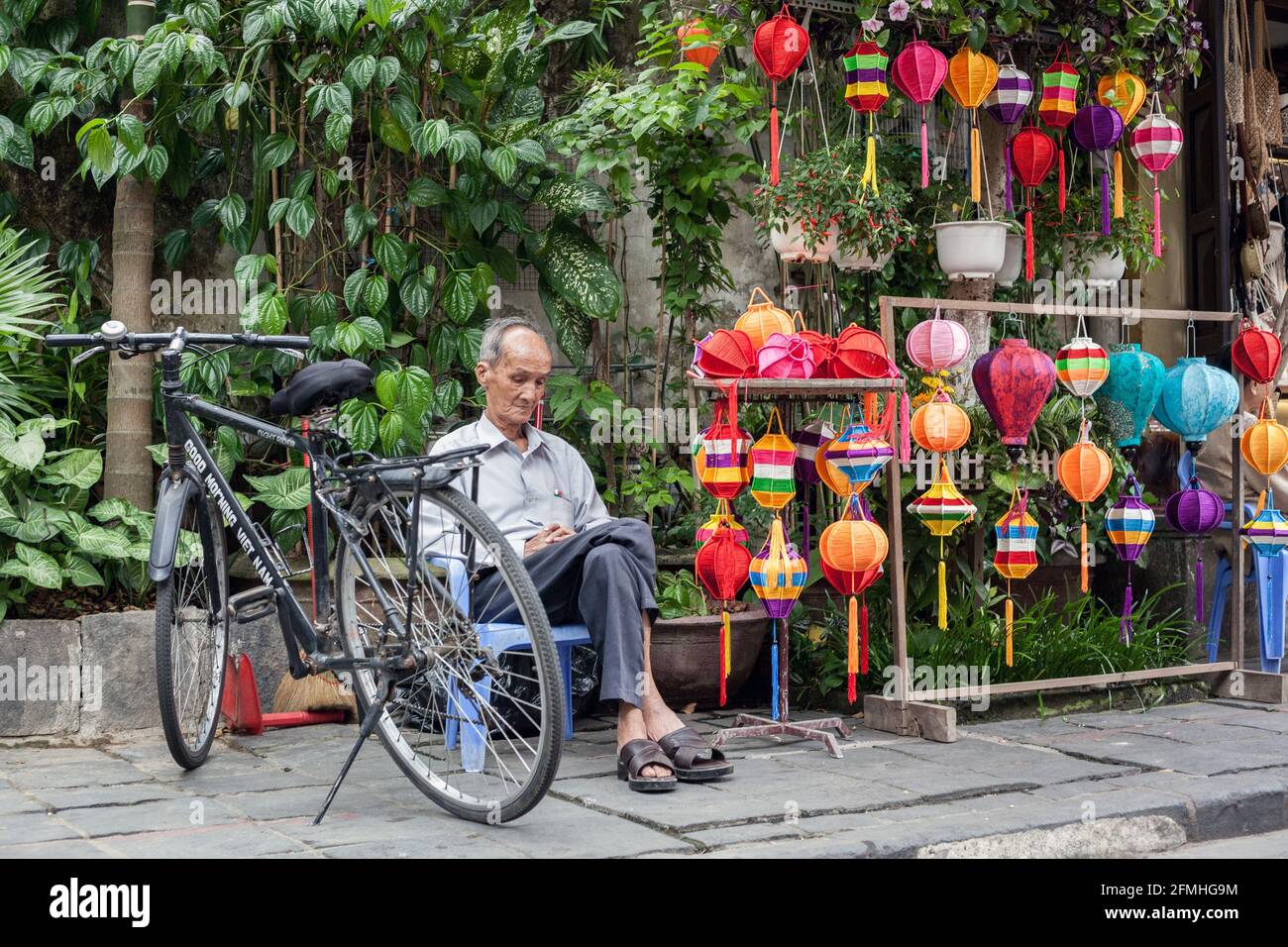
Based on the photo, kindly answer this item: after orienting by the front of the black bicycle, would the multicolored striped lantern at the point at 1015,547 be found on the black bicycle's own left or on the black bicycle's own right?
on the black bicycle's own right

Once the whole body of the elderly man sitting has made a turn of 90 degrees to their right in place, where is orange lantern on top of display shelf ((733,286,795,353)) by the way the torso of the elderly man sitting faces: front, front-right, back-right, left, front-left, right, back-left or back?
back

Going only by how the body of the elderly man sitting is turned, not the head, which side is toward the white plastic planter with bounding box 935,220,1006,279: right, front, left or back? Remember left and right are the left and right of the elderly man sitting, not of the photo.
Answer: left

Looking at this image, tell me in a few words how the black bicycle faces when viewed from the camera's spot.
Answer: facing away from the viewer and to the left of the viewer

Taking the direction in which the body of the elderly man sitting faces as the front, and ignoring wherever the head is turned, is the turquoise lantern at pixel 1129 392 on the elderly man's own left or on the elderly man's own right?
on the elderly man's own left

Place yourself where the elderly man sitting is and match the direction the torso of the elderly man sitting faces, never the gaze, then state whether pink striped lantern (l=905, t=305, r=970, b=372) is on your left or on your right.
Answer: on your left

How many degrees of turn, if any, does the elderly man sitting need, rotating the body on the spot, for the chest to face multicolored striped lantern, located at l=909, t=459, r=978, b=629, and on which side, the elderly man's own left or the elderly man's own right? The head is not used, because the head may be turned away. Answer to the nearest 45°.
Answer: approximately 90° to the elderly man's own left

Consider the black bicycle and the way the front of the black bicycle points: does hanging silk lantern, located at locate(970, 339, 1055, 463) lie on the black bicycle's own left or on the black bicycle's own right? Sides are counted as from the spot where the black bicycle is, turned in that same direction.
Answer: on the black bicycle's own right

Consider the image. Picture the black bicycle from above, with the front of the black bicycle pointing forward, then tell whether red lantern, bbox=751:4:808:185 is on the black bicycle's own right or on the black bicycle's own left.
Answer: on the black bicycle's own right
